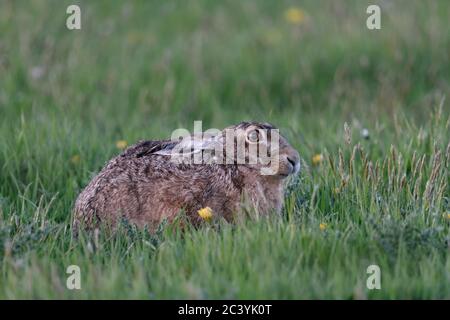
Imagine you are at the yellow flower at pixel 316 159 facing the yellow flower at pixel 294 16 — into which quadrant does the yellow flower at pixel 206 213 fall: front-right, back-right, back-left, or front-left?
back-left

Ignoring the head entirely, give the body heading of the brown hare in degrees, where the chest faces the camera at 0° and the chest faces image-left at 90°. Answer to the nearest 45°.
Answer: approximately 270°

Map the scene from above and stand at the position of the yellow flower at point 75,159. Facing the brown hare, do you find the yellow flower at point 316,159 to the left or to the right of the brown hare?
left

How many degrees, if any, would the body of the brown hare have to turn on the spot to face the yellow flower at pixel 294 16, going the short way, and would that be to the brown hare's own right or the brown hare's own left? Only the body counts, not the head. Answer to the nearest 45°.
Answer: approximately 90° to the brown hare's own left

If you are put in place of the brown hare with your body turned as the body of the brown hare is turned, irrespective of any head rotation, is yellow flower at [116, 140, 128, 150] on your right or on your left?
on your left

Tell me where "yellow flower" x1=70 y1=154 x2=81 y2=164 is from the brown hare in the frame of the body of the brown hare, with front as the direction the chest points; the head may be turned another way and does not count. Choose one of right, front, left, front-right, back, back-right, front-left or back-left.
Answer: back-left

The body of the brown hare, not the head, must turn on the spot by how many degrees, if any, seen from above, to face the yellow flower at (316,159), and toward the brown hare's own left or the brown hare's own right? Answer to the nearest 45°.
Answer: approximately 45° to the brown hare's own left
